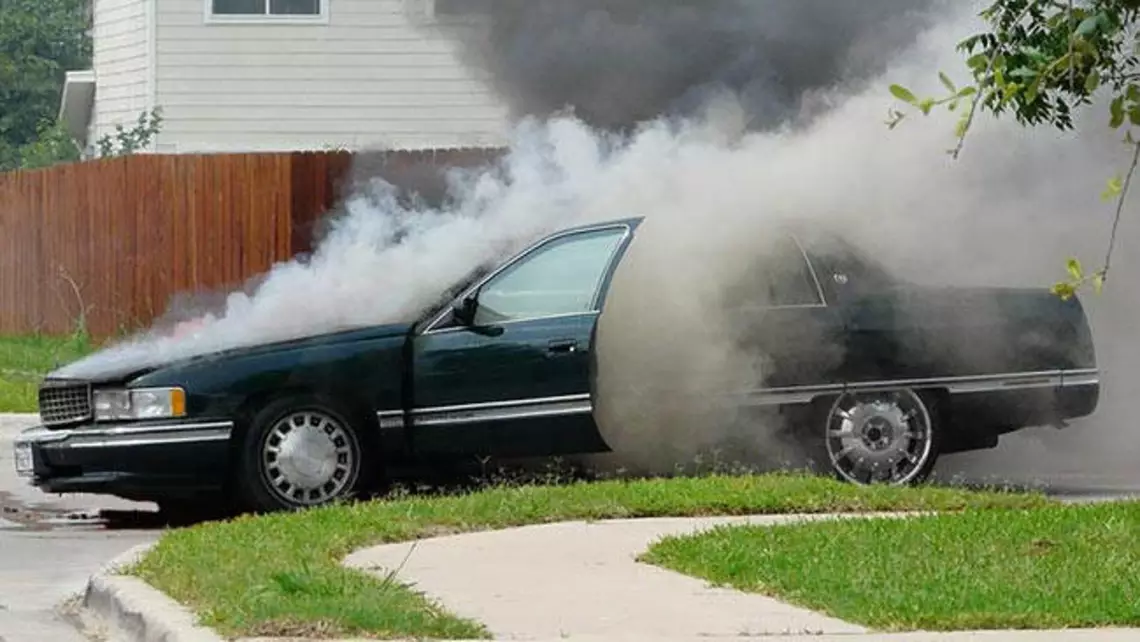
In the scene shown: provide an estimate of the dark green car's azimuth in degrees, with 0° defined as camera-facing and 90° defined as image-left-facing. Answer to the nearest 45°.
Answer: approximately 90°

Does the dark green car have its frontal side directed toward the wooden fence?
no

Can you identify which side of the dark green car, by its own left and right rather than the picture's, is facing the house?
right

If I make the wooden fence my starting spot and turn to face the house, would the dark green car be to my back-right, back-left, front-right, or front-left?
back-right
